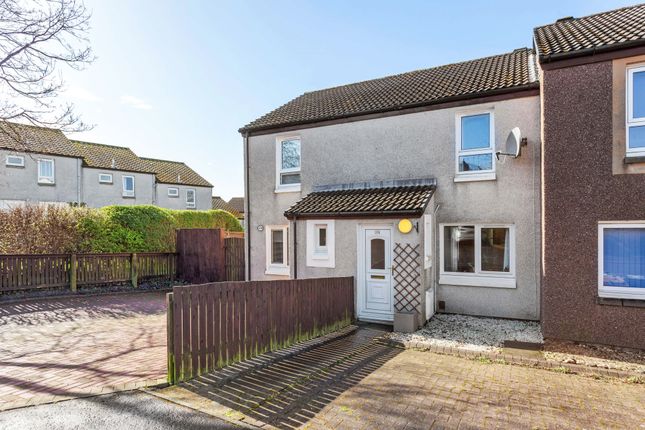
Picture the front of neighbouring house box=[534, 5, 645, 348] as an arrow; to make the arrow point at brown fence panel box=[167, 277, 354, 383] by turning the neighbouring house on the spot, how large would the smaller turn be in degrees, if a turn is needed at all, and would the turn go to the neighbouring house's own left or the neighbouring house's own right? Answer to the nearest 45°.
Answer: approximately 45° to the neighbouring house's own right

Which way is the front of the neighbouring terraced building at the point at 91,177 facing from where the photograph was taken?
facing the viewer and to the right of the viewer

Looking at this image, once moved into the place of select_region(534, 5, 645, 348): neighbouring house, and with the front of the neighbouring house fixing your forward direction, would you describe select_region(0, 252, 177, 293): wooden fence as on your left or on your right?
on your right

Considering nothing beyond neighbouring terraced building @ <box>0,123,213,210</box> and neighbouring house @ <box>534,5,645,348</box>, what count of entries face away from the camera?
0

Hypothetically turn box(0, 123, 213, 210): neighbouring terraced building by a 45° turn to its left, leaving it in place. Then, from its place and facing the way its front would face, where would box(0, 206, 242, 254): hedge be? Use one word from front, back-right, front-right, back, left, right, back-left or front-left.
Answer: right

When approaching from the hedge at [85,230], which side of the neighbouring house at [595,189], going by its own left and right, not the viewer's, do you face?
right

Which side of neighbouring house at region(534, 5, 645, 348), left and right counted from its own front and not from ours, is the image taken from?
front
